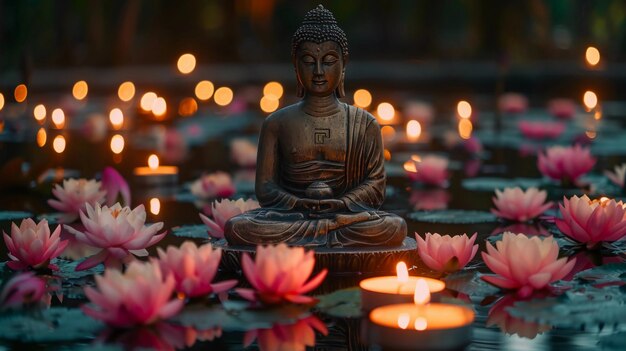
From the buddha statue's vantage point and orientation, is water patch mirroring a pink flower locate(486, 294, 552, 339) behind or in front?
in front

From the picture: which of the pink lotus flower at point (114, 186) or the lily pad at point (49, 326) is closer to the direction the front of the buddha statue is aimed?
the lily pad

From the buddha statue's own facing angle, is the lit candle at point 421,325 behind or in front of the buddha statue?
in front

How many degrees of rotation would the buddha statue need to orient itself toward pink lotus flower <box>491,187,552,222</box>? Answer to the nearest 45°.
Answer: approximately 135° to its left

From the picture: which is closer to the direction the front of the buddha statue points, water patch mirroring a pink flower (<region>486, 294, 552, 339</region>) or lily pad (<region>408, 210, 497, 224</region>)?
the water patch mirroring a pink flower

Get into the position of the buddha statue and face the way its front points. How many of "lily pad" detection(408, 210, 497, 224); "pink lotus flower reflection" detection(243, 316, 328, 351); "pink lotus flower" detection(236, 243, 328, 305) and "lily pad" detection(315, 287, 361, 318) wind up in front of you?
3

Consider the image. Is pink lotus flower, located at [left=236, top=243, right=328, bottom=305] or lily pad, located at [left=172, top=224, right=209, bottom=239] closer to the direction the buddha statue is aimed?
the pink lotus flower

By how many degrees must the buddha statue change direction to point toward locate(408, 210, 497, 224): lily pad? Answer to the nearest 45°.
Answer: approximately 135° to its left

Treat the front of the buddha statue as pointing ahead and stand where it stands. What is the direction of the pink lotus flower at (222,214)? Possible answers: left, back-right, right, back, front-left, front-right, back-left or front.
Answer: right

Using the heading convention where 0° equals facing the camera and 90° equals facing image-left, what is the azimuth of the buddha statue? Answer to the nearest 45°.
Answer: approximately 0°

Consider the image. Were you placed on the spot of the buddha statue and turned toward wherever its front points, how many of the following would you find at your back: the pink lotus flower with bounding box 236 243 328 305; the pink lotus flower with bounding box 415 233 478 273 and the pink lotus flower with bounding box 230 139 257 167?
1

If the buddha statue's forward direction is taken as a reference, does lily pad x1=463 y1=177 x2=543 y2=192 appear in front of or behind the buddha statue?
behind

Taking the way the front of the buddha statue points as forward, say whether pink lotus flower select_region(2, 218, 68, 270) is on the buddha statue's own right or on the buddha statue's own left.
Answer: on the buddha statue's own right

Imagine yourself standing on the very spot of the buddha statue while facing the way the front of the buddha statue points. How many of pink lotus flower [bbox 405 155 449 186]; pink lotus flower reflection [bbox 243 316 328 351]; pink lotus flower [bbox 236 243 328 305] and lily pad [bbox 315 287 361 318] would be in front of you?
3

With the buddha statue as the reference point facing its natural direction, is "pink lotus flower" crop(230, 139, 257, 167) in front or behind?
behind
